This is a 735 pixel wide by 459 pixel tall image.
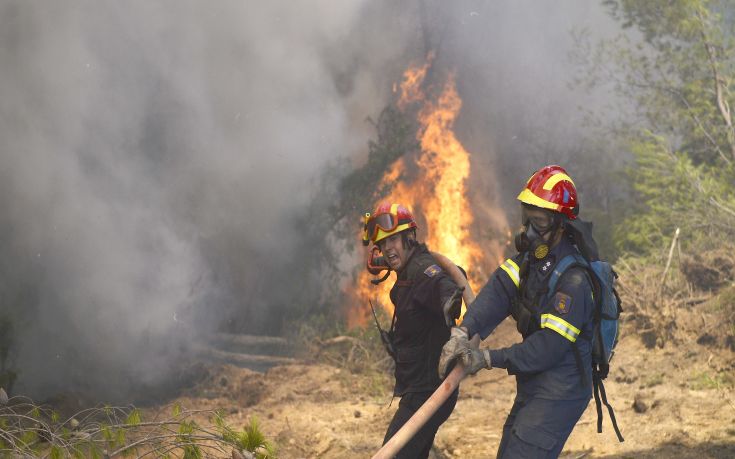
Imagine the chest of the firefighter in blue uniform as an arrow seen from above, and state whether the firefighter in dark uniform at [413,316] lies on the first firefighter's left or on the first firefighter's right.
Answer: on the first firefighter's right

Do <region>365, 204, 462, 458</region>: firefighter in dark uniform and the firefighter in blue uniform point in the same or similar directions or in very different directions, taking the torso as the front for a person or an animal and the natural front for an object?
same or similar directions

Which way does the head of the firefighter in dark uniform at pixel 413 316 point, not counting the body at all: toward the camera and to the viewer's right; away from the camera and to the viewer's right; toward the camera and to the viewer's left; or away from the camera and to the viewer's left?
toward the camera and to the viewer's left

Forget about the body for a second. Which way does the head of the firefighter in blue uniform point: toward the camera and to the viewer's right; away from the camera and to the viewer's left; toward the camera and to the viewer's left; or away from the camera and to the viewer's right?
toward the camera and to the viewer's left

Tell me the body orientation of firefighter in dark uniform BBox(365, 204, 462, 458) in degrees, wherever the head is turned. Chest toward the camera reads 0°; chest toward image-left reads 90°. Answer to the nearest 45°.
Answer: approximately 45°

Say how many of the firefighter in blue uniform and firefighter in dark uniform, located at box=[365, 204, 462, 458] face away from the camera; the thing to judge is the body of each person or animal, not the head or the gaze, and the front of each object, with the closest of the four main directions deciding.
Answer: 0

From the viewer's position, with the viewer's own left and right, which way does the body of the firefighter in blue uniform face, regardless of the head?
facing the viewer and to the left of the viewer

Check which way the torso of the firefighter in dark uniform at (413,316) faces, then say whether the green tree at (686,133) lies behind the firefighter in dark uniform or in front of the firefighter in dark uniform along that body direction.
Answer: behind

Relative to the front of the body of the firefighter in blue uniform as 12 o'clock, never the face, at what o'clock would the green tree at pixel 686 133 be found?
The green tree is roughly at 5 o'clock from the firefighter in blue uniform.

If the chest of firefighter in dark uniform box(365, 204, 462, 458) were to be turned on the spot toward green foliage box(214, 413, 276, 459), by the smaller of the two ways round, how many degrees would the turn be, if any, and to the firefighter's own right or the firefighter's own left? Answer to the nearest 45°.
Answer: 0° — they already face it

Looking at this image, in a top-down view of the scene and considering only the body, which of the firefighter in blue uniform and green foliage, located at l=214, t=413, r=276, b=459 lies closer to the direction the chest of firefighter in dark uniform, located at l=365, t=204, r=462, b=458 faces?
the green foliage

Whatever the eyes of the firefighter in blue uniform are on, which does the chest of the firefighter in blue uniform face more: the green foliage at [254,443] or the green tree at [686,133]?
the green foliage
